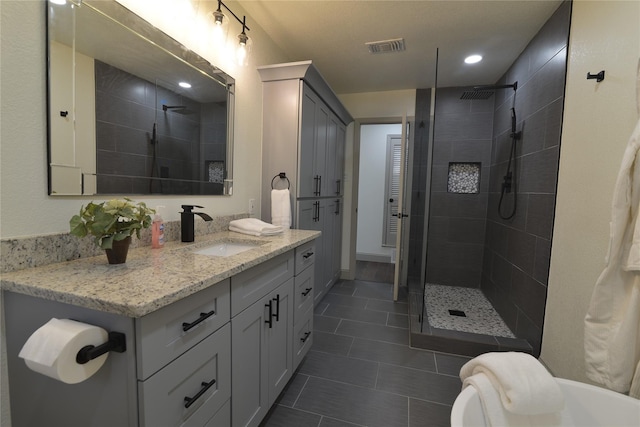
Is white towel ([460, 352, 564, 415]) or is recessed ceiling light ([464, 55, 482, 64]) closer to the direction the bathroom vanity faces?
the white towel

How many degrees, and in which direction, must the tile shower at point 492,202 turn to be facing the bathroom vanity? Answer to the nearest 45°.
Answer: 0° — it already faces it

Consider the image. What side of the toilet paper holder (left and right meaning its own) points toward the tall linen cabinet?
back

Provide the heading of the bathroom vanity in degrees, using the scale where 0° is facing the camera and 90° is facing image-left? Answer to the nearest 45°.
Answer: approximately 315°

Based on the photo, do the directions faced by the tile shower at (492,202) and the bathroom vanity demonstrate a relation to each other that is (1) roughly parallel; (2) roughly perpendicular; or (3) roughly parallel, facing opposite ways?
roughly perpendicular

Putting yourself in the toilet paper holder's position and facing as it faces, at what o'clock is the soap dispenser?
The soap dispenser is roughly at 5 o'clock from the toilet paper holder.

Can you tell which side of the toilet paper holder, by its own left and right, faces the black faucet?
back

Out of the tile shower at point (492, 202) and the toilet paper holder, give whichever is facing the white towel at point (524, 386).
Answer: the tile shower

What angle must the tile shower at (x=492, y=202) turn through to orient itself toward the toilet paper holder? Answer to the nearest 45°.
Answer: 0° — it already faces it

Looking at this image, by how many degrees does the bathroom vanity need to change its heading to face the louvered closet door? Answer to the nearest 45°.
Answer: approximately 90° to its left

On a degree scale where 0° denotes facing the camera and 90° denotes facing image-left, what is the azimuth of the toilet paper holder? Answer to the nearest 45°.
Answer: approximately 45°

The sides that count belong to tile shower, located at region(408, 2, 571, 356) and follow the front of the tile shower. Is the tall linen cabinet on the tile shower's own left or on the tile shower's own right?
on the tile shower's own right
